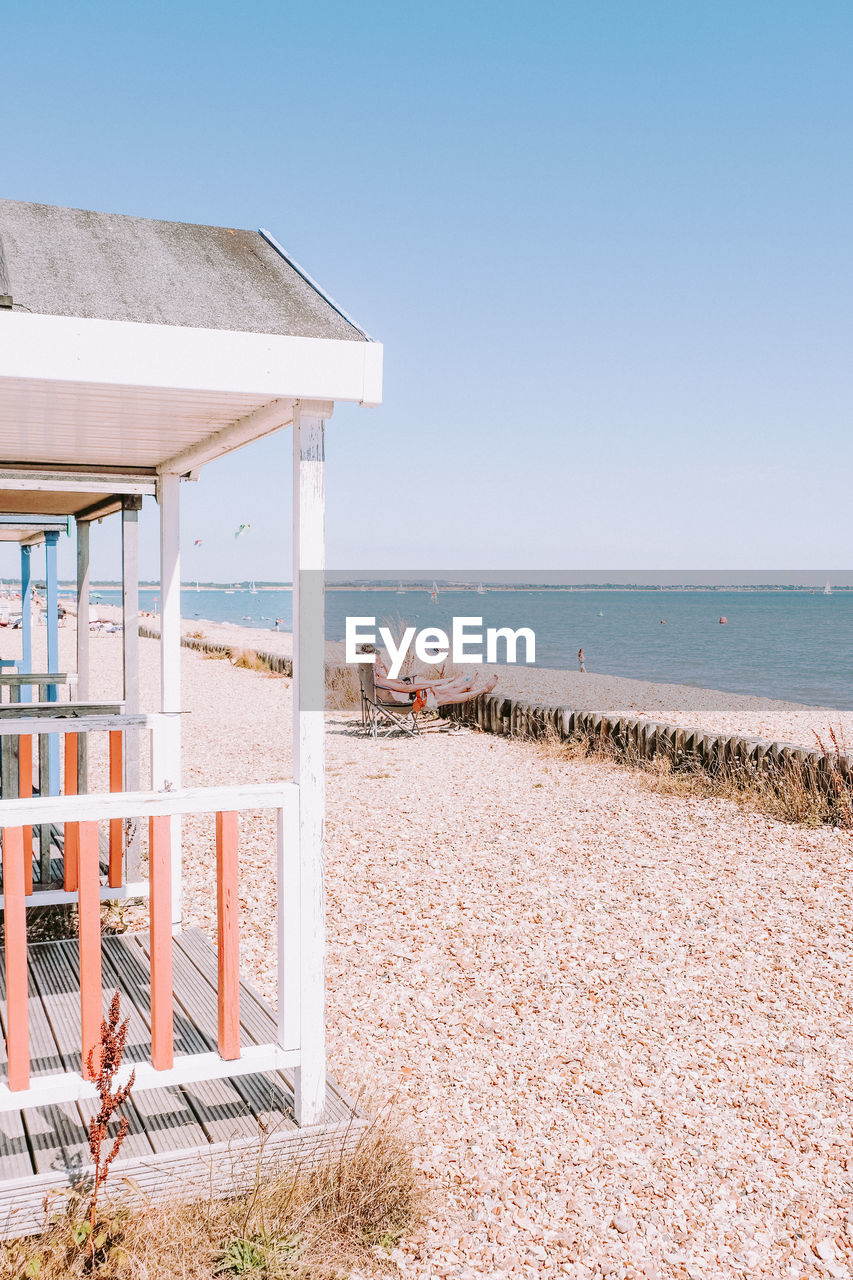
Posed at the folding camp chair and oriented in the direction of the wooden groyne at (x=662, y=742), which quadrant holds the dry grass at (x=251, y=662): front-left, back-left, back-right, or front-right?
back-left

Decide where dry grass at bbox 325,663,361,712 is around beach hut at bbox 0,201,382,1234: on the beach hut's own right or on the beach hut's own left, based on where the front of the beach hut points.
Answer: on the beach hut's own left

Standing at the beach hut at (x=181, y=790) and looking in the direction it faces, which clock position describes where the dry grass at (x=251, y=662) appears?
The dry grass is roughly at 9 o'clock from the beach hut.

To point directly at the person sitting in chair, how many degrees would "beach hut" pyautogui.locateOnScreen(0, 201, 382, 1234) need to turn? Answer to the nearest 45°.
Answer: approximately 90° to its left

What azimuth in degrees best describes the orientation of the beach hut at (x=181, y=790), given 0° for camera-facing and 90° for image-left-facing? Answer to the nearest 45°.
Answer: approximately 270°

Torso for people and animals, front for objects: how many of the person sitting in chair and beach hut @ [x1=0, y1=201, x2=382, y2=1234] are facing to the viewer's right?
2

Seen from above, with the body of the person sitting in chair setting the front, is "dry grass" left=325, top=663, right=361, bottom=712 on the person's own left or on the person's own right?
on the person's own left

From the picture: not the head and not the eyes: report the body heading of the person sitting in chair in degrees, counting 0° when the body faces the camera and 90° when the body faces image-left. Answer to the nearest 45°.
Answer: approximately 270°

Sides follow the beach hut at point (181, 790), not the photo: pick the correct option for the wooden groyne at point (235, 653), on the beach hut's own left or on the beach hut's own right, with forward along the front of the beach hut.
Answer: on the beach hut's own left
